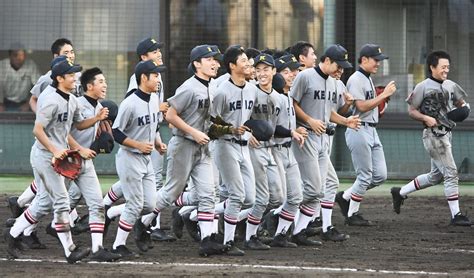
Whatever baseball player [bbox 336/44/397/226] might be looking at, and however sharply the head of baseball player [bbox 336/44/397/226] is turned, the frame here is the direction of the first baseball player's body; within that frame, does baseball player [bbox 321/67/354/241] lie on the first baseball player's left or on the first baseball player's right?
on the first baseball player's right
